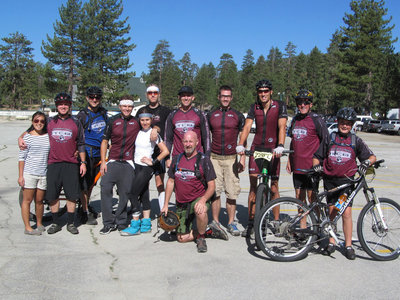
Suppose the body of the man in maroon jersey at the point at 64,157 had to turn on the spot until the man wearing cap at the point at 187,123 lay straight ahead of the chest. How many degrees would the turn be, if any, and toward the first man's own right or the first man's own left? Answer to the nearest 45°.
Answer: approximately 90° to the first man's own left

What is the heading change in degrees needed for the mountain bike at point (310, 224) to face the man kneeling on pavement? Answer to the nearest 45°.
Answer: approximately 180°

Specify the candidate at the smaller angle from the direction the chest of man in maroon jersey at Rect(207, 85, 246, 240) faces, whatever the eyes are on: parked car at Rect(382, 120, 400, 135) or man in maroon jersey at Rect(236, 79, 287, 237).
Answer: the man in maroon jersey

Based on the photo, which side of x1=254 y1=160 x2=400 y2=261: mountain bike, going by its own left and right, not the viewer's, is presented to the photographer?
right

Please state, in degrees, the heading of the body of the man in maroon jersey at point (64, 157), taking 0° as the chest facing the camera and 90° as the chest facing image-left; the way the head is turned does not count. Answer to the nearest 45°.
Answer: approximately 0°
